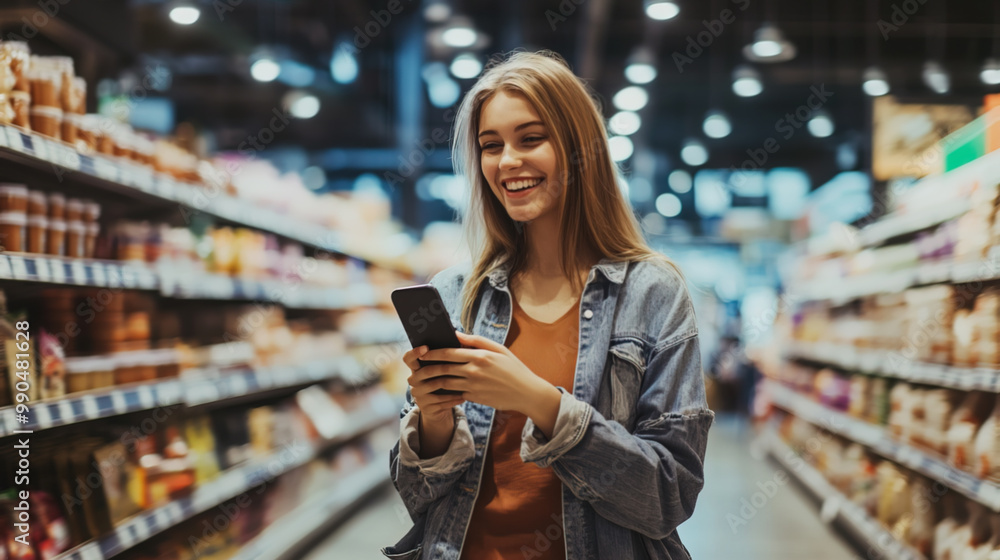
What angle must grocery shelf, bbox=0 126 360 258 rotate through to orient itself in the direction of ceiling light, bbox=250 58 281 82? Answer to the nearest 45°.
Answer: approximately 135° to its left

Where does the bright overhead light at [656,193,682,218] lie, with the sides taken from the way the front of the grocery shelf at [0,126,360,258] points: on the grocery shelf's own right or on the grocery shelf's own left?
on the grocery shelf's own left

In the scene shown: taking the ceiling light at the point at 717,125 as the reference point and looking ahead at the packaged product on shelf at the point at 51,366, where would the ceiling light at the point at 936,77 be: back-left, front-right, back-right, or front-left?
front-left

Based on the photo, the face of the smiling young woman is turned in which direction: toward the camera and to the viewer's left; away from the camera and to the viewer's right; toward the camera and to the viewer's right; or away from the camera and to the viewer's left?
toward the camera and to the viewer's left

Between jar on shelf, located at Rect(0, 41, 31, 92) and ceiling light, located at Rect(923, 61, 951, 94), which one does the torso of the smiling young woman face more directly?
the jar on shelf

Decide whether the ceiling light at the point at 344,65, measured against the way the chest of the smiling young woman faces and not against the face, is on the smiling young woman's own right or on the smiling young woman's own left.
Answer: on the smiling young woman's own right

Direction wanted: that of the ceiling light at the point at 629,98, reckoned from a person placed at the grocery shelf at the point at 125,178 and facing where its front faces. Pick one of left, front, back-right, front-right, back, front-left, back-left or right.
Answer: left

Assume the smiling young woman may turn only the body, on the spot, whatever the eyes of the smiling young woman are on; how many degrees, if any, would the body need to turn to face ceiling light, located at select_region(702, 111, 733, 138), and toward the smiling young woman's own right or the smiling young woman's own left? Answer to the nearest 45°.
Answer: approximately 135° to the smiling young woman's own right

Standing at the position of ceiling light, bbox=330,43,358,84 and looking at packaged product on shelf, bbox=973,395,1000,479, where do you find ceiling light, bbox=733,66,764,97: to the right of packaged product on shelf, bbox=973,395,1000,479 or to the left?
left

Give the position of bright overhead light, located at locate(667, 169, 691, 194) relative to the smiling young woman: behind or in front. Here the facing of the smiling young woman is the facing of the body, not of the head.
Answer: behind

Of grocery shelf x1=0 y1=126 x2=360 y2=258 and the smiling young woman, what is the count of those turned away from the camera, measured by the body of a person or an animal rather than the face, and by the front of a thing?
0

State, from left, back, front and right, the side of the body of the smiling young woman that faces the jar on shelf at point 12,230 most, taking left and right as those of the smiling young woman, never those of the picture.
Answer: right

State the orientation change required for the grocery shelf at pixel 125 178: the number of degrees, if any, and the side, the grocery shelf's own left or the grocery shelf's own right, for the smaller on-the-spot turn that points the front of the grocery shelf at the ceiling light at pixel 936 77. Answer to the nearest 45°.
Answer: approximately 45° to the grocery shelf's own left

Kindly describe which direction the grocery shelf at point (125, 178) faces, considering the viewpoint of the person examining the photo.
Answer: facing the viewer and to the right of the viewer

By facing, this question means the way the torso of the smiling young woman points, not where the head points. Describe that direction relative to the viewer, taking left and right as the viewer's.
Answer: facing the viewer and to the left of the viewer

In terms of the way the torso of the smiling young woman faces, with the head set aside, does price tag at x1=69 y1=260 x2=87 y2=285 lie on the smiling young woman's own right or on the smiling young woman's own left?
on the smiling young woman's own right
